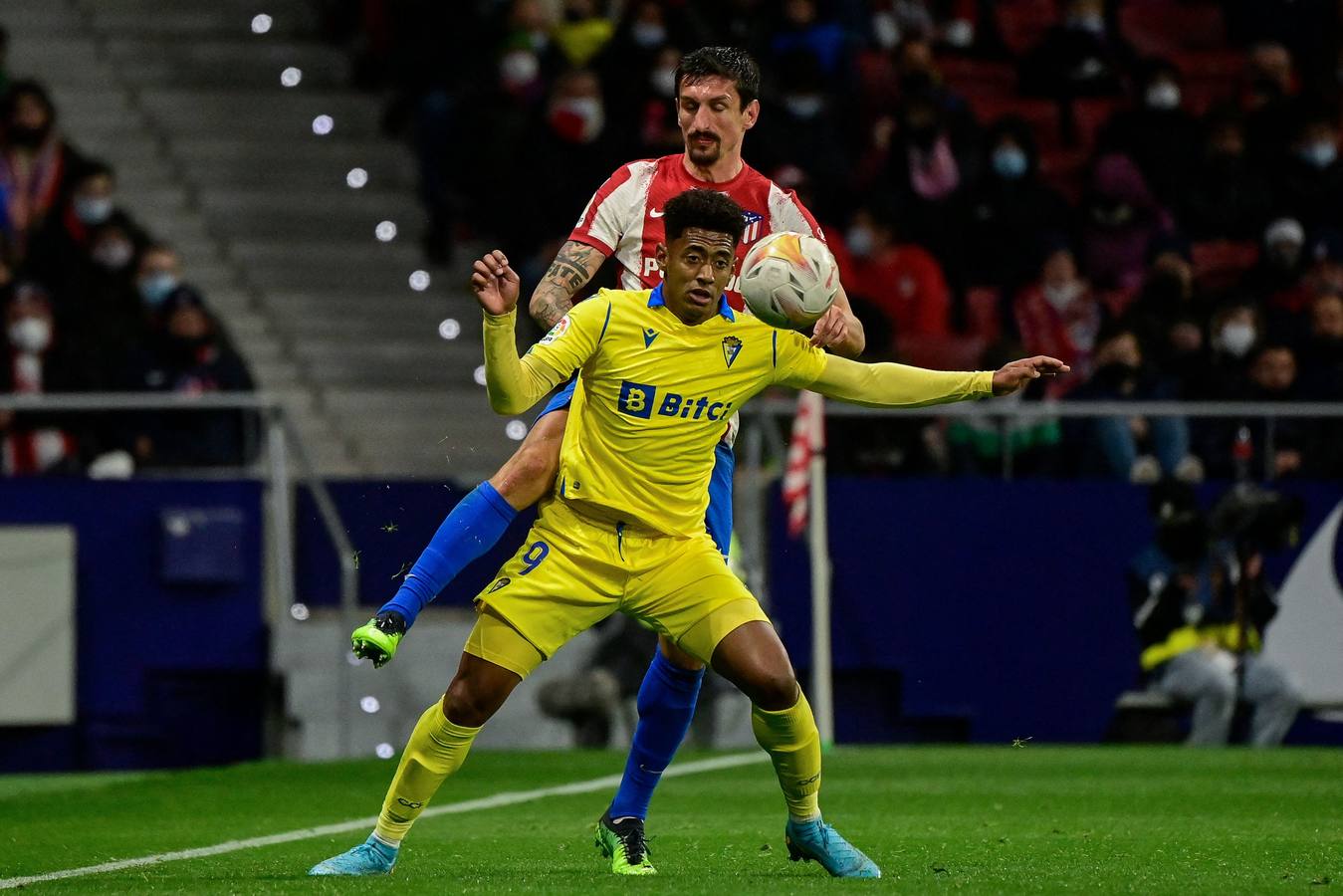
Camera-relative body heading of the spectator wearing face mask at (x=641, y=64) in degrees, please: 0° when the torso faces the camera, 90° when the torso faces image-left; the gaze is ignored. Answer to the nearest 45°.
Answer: approximately 0°

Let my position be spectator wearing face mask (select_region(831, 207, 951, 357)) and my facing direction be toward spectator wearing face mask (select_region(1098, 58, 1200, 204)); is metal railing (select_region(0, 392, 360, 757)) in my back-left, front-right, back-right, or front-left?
back-left

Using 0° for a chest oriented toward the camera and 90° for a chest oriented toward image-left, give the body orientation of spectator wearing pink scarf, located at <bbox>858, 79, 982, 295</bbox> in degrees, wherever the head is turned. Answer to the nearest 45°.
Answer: approximately 0°

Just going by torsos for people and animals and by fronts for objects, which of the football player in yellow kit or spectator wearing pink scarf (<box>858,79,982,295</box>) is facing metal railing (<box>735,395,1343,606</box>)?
the spectator wearing pink scarf

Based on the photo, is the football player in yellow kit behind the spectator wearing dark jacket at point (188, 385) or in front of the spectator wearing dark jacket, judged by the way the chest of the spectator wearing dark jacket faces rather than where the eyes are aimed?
in front

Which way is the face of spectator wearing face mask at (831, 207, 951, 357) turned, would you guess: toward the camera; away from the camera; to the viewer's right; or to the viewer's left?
toward the camera

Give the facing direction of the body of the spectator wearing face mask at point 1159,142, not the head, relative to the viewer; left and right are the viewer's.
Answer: facing the viewer

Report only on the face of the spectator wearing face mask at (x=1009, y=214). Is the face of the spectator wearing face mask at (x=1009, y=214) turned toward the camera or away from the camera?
toward the camera

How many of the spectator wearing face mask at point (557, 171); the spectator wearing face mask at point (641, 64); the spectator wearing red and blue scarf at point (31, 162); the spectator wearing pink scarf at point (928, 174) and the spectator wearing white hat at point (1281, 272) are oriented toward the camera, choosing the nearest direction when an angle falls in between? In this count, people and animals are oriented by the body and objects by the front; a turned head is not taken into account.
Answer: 5

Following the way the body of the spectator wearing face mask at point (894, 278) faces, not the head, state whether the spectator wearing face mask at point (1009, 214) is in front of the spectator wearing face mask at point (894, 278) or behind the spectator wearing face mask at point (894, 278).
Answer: behind

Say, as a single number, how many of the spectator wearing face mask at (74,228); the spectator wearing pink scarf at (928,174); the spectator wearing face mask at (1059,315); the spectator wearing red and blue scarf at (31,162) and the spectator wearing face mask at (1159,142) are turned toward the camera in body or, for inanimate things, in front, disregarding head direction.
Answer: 5

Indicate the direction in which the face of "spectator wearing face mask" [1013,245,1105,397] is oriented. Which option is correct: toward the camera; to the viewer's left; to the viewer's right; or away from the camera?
toward the camera

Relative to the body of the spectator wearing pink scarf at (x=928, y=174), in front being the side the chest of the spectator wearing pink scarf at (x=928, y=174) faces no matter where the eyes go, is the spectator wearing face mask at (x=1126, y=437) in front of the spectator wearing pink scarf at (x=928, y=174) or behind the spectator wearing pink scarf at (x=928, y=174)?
in front

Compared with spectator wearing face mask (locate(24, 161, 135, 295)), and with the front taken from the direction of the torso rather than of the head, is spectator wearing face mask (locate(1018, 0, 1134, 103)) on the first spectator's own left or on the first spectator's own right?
on the first spectator's own left

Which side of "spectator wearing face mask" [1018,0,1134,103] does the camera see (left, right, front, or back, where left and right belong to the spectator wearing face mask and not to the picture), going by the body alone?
front

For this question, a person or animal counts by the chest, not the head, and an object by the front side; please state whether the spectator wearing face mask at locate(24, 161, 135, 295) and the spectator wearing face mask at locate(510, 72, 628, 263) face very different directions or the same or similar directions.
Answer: same or similar directions
